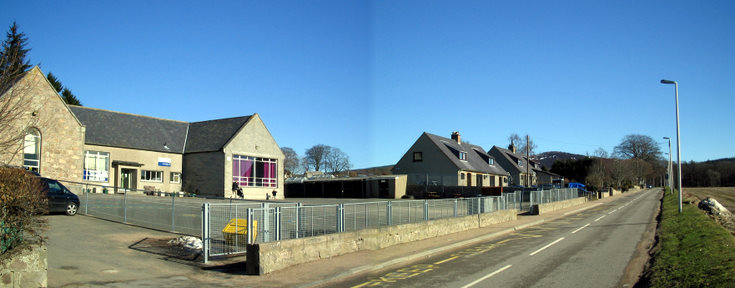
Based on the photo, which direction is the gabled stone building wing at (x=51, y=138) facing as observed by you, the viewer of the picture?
facing the viewer and to the right of the viewer

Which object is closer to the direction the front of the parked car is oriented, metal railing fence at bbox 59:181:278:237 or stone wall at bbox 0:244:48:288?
the metal railing fence

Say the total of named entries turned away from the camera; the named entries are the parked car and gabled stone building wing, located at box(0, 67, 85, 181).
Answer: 0

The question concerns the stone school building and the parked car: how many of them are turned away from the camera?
0

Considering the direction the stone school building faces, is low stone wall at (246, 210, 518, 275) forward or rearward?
forward

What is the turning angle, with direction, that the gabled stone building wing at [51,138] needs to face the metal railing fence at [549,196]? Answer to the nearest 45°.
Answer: approximately 45° to its left

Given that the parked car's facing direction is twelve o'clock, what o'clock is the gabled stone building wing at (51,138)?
The gabled stone building wing is roughly at 9 o'clock from the parked car.

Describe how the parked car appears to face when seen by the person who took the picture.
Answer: facing to the right of the viewer

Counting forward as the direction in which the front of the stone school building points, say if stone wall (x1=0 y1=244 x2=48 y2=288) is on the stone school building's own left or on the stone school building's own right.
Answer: on the stone school building's own right

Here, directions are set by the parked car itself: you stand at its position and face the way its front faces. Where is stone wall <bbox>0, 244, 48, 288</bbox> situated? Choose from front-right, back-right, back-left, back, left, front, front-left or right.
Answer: right

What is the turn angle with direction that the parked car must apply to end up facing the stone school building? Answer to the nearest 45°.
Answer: approximately 90° to its left

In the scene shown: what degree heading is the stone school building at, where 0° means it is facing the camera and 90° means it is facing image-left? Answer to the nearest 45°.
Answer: approximately 315°
